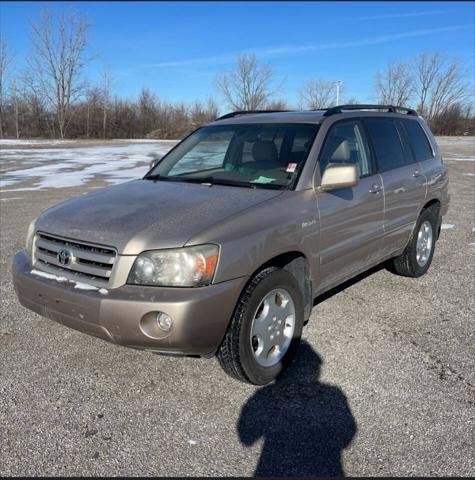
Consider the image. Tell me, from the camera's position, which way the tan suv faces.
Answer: facing the viewer and to the left of the viewer
